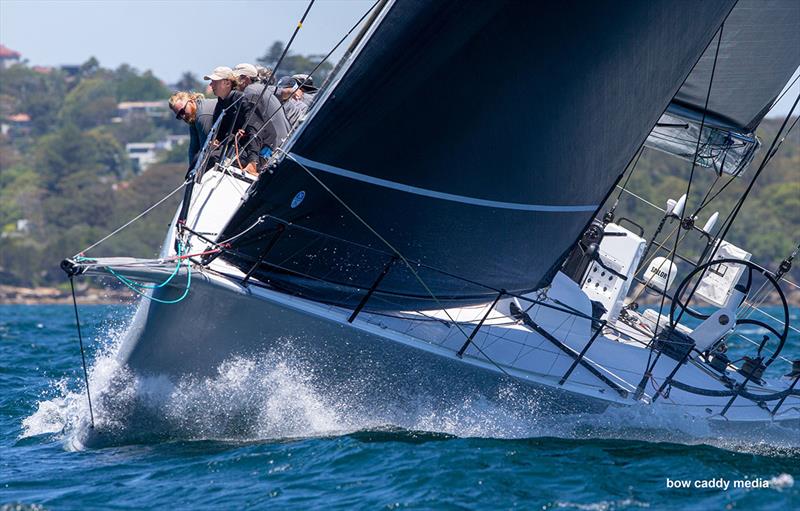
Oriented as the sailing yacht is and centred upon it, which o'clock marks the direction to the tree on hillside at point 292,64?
The tree on hillside is roughly at 4 o'clock from the sailing yacht.

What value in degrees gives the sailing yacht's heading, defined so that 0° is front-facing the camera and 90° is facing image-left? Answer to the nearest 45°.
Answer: approximately 45°
